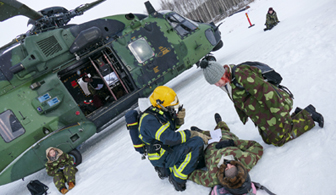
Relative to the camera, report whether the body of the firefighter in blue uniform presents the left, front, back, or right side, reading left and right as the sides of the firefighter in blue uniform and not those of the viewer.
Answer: right

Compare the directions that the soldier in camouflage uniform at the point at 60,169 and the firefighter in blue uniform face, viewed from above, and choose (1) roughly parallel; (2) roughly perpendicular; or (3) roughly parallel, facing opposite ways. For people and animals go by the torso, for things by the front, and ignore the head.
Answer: roughly perpendicular

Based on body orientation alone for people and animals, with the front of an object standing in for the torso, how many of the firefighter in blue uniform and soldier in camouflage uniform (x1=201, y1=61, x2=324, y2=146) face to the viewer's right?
1

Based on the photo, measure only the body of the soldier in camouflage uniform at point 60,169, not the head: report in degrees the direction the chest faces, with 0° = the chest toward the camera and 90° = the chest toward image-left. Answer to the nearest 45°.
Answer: approximately 0°

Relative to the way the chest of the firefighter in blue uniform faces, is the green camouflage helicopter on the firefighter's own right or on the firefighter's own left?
on the firefighter's own left

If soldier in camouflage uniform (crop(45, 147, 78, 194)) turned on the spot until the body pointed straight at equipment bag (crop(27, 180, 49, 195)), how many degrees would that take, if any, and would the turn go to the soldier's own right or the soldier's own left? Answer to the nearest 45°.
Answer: approximately 90° to the soldier's own right

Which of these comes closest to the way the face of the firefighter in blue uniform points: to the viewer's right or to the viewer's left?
to the viewer's right

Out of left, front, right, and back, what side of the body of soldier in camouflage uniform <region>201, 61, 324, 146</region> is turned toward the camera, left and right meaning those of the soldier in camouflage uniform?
left
